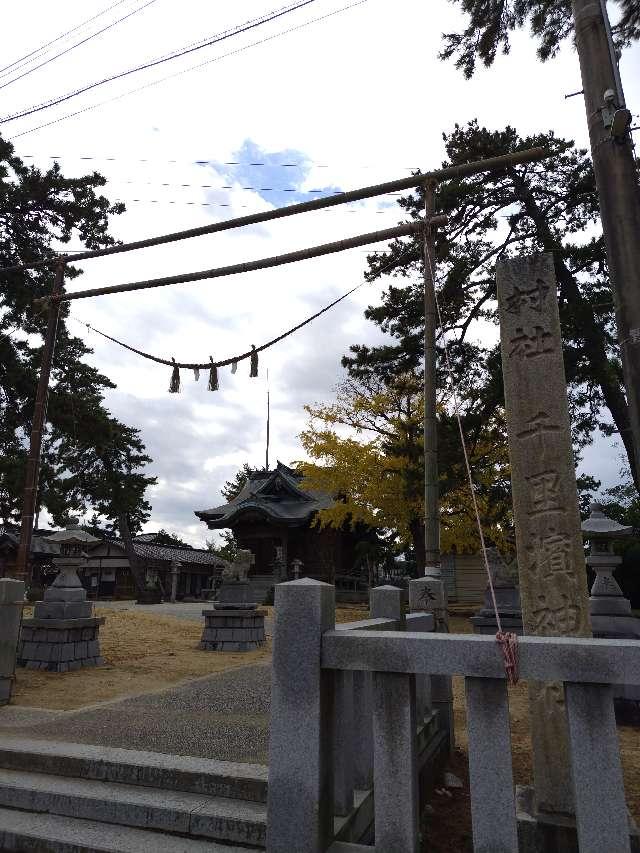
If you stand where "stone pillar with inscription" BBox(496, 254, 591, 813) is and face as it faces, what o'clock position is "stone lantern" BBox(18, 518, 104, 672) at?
The stone lantern is roughly at 4 o'clock from the stone pillar with inscription.

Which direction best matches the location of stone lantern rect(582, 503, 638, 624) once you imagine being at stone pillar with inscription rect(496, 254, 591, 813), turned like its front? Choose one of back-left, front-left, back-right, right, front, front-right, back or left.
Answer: back

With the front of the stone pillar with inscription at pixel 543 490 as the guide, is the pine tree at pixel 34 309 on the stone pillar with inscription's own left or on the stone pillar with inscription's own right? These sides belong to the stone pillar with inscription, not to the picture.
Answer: on the stone pillar with inscription's own right

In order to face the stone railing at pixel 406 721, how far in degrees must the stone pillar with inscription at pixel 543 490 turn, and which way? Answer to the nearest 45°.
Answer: approximately 45° to its right

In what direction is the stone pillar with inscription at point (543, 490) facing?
toward the camera

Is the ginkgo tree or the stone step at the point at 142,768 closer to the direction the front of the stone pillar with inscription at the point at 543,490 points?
the stone step

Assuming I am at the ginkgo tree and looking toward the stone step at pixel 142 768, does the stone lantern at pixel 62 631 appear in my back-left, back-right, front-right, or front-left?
front-right

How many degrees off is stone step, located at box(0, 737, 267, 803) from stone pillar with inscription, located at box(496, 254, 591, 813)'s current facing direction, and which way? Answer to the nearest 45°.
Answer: approximately 90° to its right

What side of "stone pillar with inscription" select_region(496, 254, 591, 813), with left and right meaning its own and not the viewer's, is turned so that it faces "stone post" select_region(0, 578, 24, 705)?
right

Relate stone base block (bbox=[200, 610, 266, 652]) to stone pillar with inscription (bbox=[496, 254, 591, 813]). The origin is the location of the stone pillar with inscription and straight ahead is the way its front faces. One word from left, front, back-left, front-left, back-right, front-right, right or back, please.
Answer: back-right
